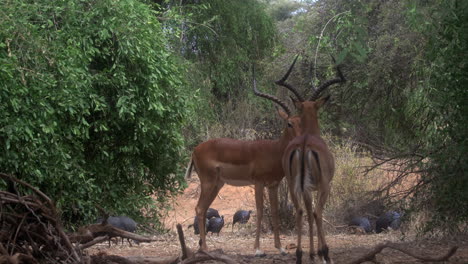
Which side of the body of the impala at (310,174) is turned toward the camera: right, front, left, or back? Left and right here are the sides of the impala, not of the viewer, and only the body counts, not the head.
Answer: back

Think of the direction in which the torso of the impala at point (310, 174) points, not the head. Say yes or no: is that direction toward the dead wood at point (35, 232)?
no

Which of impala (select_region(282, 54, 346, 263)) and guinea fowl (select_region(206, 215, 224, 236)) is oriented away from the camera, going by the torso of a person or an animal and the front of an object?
the impala

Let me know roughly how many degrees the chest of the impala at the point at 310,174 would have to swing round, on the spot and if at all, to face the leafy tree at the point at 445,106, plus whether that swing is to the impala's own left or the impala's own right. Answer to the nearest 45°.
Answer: approximately 45° to the impala's own right

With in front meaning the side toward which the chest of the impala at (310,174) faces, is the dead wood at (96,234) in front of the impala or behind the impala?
behind

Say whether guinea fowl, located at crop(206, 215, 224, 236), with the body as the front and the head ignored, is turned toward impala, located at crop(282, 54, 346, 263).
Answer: no

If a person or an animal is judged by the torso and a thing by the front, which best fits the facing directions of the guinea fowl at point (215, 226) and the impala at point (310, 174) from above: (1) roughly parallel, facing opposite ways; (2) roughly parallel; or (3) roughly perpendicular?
roughly perpendicular
